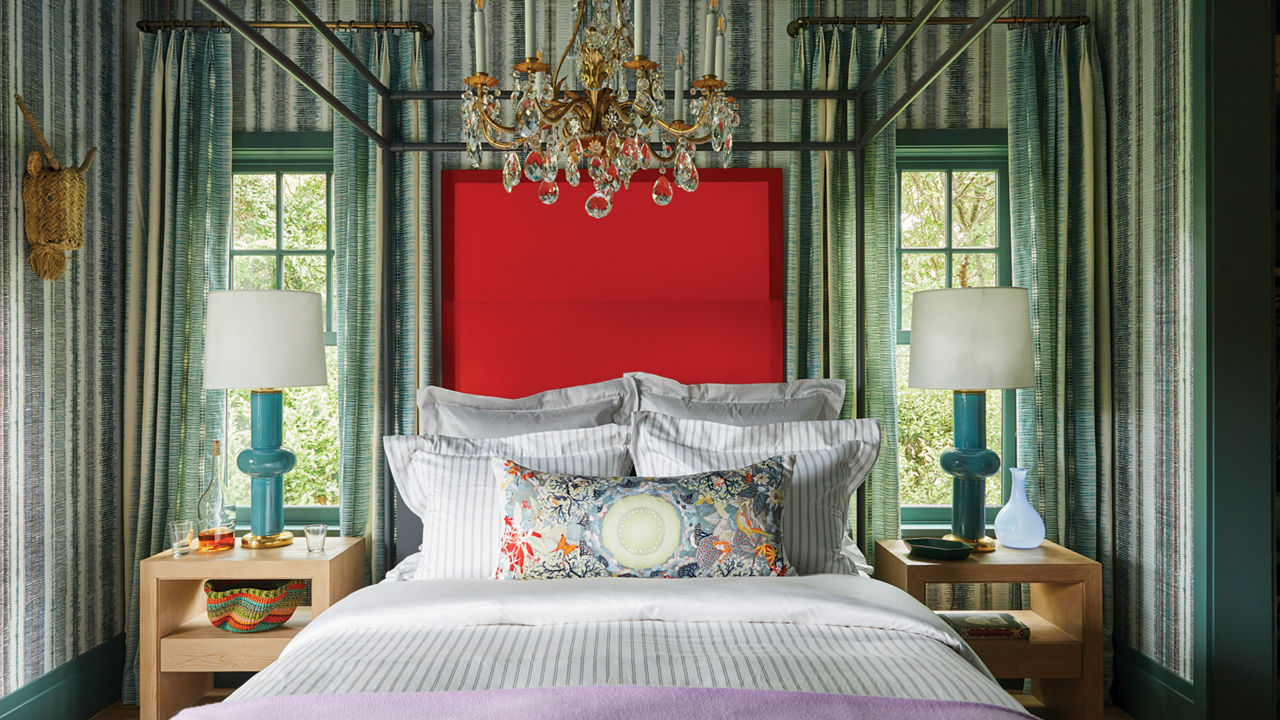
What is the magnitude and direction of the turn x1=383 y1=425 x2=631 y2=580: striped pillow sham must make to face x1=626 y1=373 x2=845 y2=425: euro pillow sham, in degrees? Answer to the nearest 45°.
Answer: approximately 90° to its left

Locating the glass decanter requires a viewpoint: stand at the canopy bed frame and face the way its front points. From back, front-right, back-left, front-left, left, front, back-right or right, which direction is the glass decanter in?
right

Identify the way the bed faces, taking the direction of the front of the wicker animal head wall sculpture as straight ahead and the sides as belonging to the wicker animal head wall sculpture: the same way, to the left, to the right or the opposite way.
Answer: to the right

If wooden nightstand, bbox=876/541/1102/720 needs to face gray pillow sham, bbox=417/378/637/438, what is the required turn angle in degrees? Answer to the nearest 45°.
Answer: approximately 90° to its right

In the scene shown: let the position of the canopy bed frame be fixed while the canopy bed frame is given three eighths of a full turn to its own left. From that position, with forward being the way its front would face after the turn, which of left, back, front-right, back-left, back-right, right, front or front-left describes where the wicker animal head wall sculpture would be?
back-left
